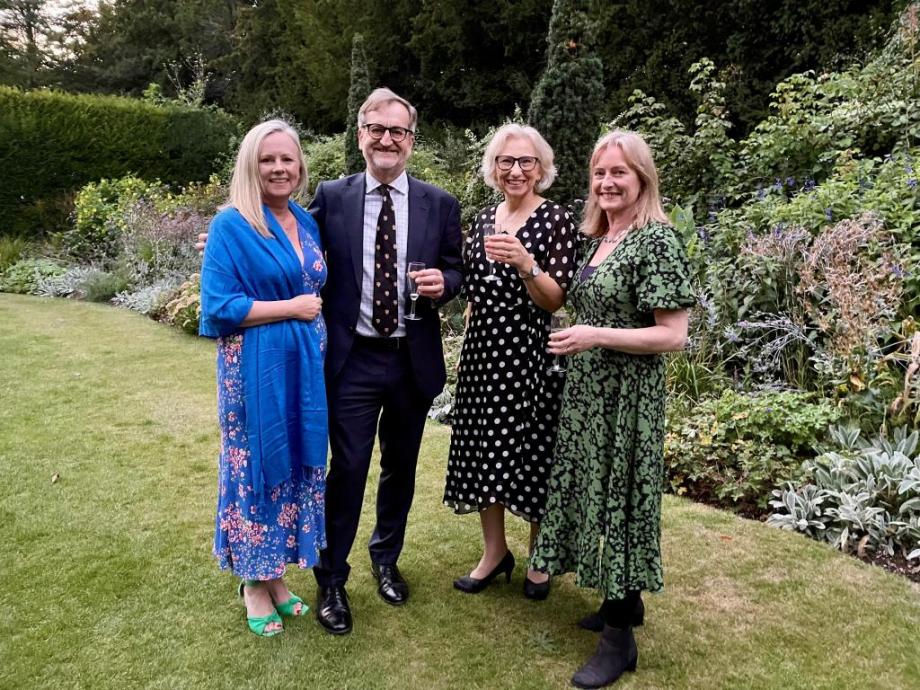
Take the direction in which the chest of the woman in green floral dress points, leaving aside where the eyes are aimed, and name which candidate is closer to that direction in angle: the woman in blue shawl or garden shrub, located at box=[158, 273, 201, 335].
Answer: the woman in blue shawl

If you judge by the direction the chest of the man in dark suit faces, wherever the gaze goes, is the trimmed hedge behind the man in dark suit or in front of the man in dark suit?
behind

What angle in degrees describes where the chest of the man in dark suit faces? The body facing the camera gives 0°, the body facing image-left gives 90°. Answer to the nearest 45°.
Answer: approximately 0°

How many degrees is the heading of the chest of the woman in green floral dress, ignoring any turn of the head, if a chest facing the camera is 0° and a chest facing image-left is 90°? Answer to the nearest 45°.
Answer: approximately 45°

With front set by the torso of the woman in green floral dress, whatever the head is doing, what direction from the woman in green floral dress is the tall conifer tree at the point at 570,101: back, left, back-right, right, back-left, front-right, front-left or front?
back-right

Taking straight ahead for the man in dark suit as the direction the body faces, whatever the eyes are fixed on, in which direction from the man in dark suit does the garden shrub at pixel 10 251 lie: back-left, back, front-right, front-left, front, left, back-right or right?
back-right

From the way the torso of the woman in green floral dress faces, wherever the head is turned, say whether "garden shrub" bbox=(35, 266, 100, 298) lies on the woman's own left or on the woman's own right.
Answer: on the woman's own right
